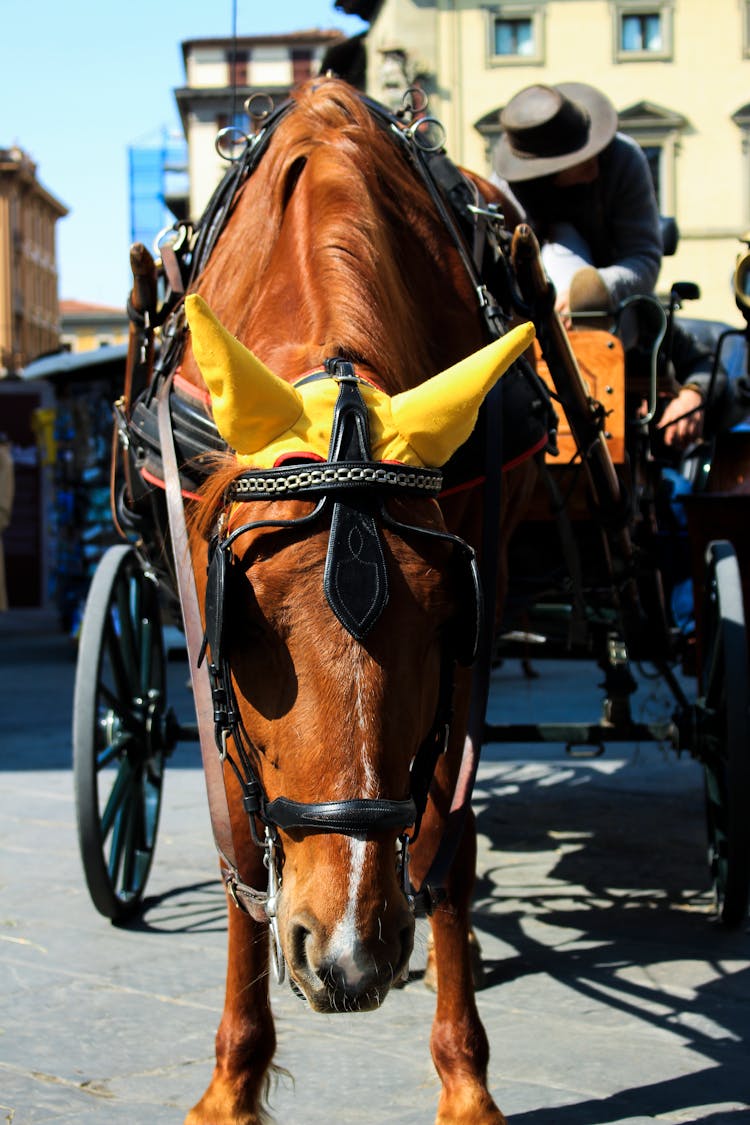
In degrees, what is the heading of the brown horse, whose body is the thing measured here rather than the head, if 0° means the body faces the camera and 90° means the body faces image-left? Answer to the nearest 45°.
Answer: approximately 0°

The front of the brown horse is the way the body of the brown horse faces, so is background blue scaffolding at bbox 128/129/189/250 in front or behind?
behind

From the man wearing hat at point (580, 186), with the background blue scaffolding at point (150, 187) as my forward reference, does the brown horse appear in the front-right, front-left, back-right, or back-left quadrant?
back-left

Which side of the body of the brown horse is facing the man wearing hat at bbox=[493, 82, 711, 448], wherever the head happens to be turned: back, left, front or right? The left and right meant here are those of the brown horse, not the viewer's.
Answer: back

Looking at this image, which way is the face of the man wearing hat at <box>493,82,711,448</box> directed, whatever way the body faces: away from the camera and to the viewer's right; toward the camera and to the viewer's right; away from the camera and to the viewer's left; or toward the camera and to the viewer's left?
toward the camera and to the viewer's left

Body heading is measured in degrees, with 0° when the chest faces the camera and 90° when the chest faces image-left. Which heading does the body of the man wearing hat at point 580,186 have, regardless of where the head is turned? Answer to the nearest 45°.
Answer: approximately 45°
